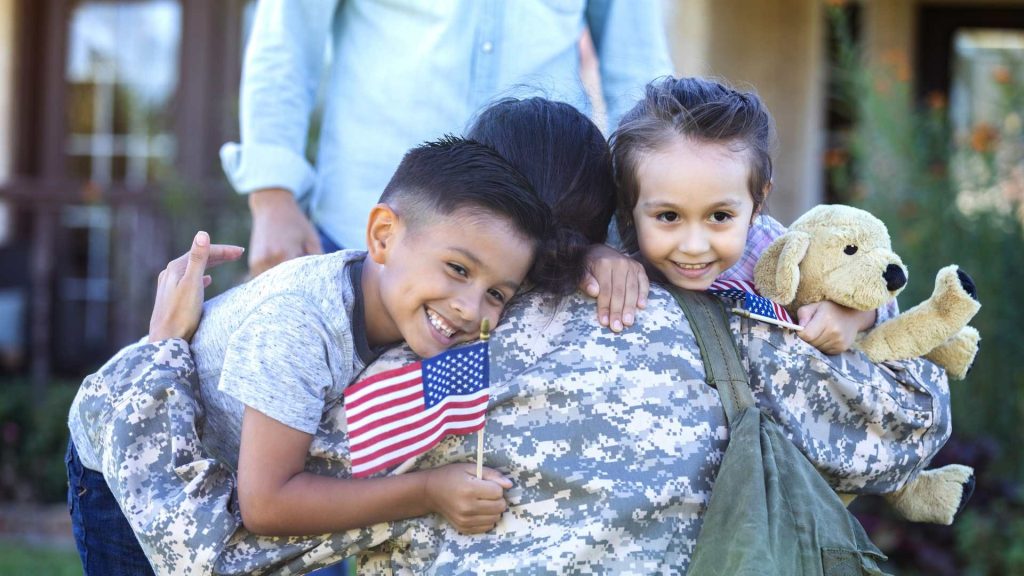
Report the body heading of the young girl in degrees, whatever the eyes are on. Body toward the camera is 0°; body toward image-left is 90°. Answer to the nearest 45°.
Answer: approximately 0°

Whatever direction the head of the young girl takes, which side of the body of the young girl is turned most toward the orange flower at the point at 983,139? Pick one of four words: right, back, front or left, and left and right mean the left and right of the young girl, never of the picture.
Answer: back
